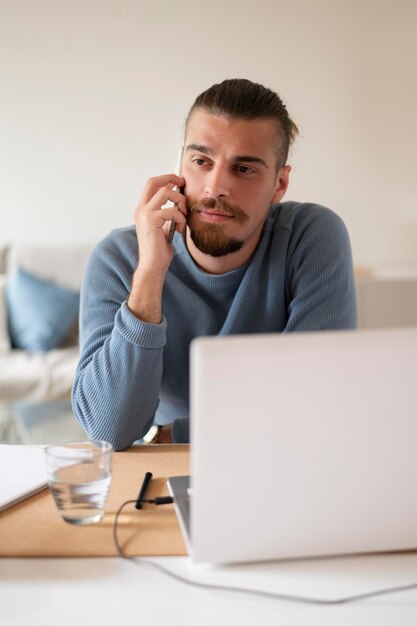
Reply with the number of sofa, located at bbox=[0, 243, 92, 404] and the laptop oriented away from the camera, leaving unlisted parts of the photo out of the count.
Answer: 1

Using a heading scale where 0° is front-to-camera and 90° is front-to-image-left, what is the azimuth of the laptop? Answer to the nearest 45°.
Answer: approximately 180°

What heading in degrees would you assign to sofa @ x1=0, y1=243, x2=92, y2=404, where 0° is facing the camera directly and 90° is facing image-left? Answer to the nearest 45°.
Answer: approximately 0°

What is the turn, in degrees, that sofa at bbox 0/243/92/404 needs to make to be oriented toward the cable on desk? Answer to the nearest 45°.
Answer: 0° — it already faces it

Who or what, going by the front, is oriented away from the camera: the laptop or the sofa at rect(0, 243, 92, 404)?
the laptop

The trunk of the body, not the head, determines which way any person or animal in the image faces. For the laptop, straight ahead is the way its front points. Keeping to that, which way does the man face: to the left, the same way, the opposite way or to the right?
the opposite way

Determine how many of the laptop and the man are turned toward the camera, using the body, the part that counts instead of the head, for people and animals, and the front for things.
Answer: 1

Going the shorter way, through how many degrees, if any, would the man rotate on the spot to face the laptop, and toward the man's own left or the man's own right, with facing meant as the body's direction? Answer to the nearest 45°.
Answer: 0° — they already face it
